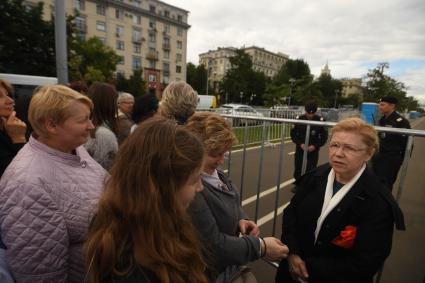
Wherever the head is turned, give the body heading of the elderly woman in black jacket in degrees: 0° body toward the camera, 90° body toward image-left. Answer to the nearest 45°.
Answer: approximately 45°

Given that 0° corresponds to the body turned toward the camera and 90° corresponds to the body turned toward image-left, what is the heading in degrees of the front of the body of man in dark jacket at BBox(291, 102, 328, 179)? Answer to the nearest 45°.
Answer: approximately 0°

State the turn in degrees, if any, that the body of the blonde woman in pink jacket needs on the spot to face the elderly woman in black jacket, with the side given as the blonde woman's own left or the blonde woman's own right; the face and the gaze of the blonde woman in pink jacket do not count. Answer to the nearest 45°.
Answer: approximately 45° to the blonde woman's own left

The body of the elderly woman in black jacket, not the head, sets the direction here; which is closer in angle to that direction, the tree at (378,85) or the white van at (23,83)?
the white van

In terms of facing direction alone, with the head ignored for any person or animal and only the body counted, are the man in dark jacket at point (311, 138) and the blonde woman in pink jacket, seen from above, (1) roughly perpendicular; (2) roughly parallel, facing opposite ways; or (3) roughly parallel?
roughly perpendicular

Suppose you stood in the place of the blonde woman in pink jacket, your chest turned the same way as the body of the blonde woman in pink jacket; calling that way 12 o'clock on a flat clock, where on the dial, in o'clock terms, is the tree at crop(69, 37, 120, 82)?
The tree is roughly at 8 o'clock from the blonde woman in pink jacket.

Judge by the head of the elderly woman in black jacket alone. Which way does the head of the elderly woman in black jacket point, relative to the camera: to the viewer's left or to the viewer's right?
to the viewer's left

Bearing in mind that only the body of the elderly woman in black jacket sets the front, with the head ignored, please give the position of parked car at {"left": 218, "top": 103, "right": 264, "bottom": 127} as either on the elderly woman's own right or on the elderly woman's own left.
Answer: on the elderly woman's own right

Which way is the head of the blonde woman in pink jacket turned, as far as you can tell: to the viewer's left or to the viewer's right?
to the viewer's right

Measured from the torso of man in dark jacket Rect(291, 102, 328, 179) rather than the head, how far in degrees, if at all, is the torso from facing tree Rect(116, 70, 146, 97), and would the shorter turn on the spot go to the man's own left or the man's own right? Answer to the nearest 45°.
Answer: approximately 135° to the man's own right

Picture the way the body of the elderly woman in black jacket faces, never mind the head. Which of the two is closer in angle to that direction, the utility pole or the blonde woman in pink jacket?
the blonde woman in pink jacket
